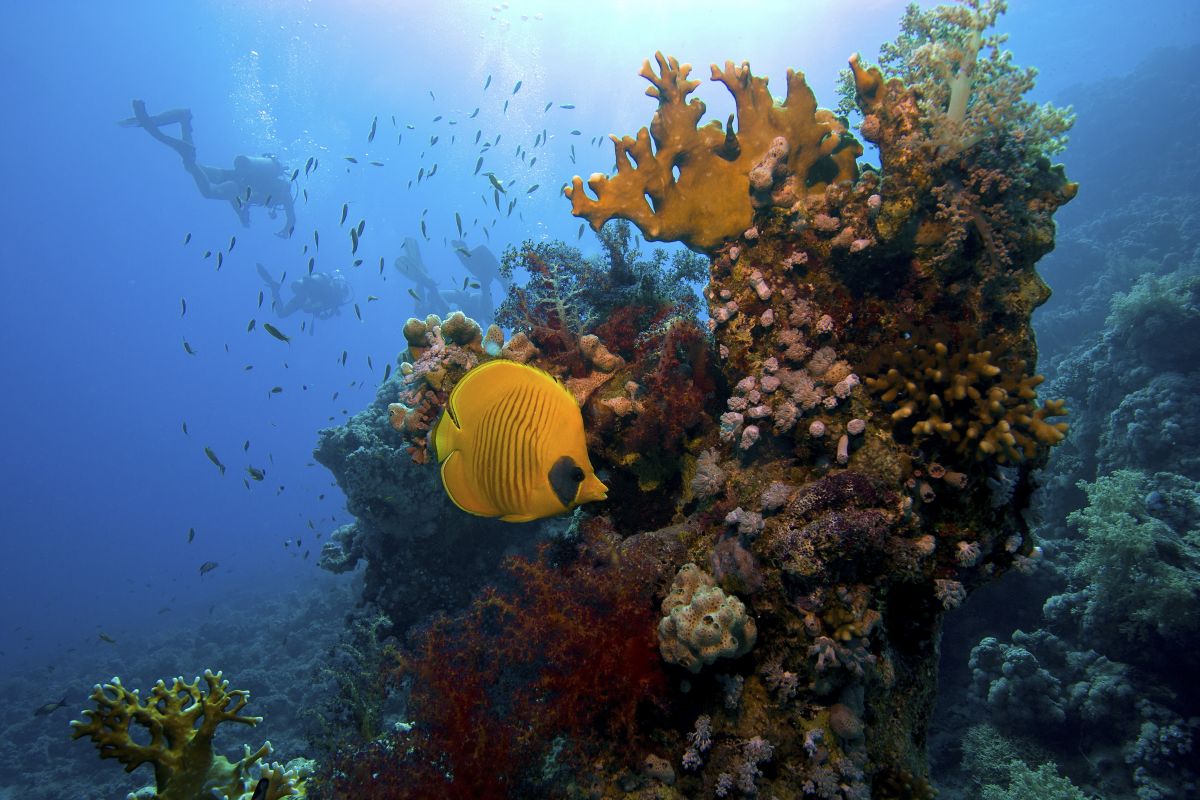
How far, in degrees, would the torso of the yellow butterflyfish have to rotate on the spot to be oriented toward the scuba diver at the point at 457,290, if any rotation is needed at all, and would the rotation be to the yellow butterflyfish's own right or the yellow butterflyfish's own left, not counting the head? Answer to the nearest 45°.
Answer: approximately 90° to the yellow butterflyfish's own left

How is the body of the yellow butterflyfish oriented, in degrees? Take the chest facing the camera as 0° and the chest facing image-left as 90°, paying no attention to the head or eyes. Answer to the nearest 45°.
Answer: approximately 270°

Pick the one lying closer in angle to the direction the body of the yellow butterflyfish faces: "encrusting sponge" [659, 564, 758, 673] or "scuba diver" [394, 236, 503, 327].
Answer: the encrusting sponge

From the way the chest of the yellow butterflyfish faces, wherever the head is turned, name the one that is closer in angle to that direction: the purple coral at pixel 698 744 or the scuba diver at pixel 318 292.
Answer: the purple coral

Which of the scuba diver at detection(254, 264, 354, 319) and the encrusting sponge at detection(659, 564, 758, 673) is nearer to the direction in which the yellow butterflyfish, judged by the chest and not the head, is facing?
the encrusting sponge
